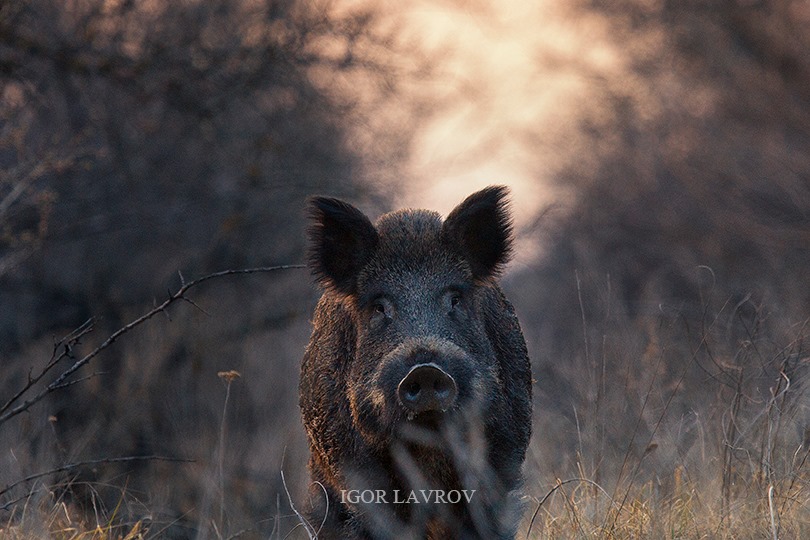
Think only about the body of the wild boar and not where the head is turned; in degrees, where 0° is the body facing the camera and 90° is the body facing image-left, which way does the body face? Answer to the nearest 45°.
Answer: approximately 0°

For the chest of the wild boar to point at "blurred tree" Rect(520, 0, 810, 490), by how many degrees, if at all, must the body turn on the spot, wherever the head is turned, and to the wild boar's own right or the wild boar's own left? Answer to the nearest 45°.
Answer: approximately 180°
